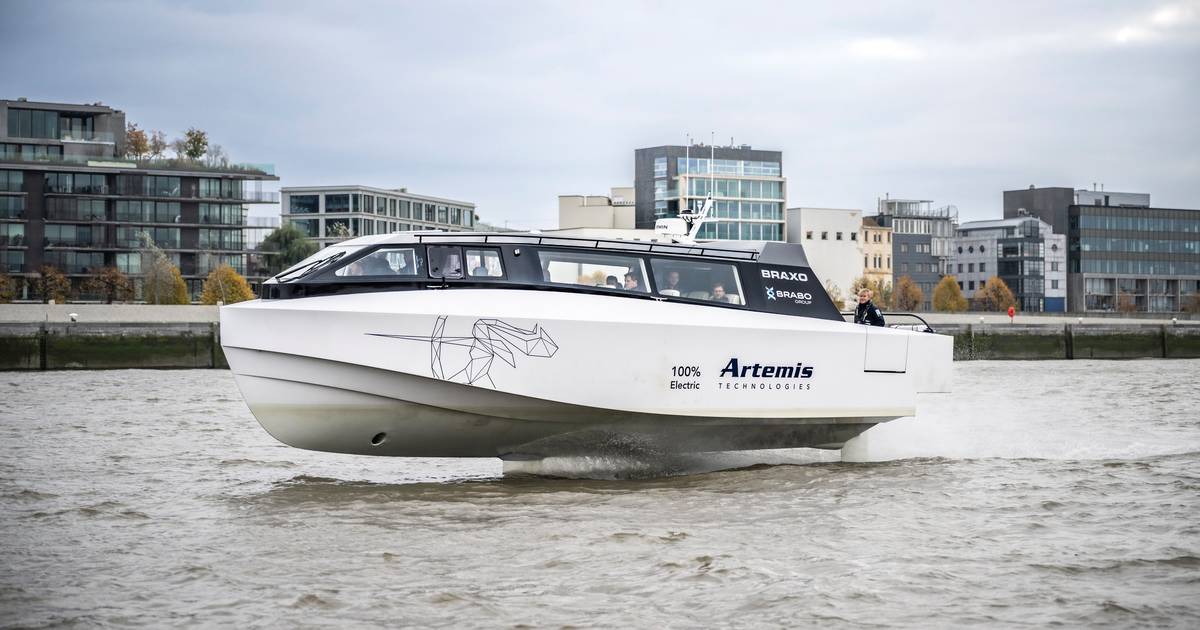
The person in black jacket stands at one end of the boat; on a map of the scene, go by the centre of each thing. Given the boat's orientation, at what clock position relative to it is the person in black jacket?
The person in black jacket is roughly at 5 o'clock from the boat.

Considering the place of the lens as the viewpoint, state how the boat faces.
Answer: facing to the left of the viewer
